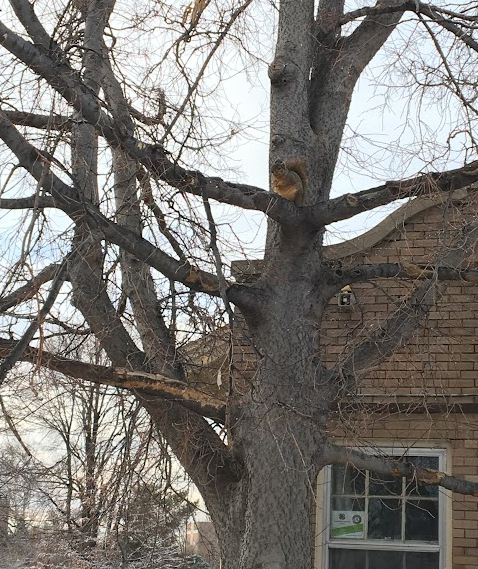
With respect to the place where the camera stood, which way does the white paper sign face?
facing the viewer

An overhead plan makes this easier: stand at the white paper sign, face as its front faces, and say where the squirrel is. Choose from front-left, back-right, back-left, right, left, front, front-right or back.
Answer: front
